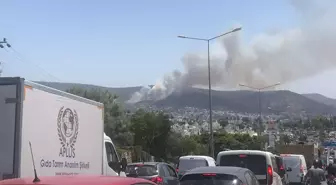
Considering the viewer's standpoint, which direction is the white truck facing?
facing away from the viewer and to the right of the viewer

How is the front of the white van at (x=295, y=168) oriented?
away from the camera

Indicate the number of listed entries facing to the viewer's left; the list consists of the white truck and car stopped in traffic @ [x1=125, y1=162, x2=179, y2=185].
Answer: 0

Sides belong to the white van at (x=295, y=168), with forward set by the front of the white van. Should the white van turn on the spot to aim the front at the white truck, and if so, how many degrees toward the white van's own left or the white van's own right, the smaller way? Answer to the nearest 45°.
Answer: approximately 180°

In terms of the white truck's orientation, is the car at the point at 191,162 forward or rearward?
forward

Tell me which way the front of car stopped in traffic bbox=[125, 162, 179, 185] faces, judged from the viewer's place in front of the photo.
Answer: facing away from the viewer and to the right of the viewer

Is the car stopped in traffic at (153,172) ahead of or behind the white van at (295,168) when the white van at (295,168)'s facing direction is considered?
behind
